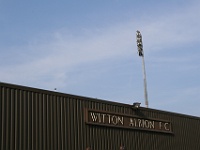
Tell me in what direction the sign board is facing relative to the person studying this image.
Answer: facing the viewer and to the right of the viewer
